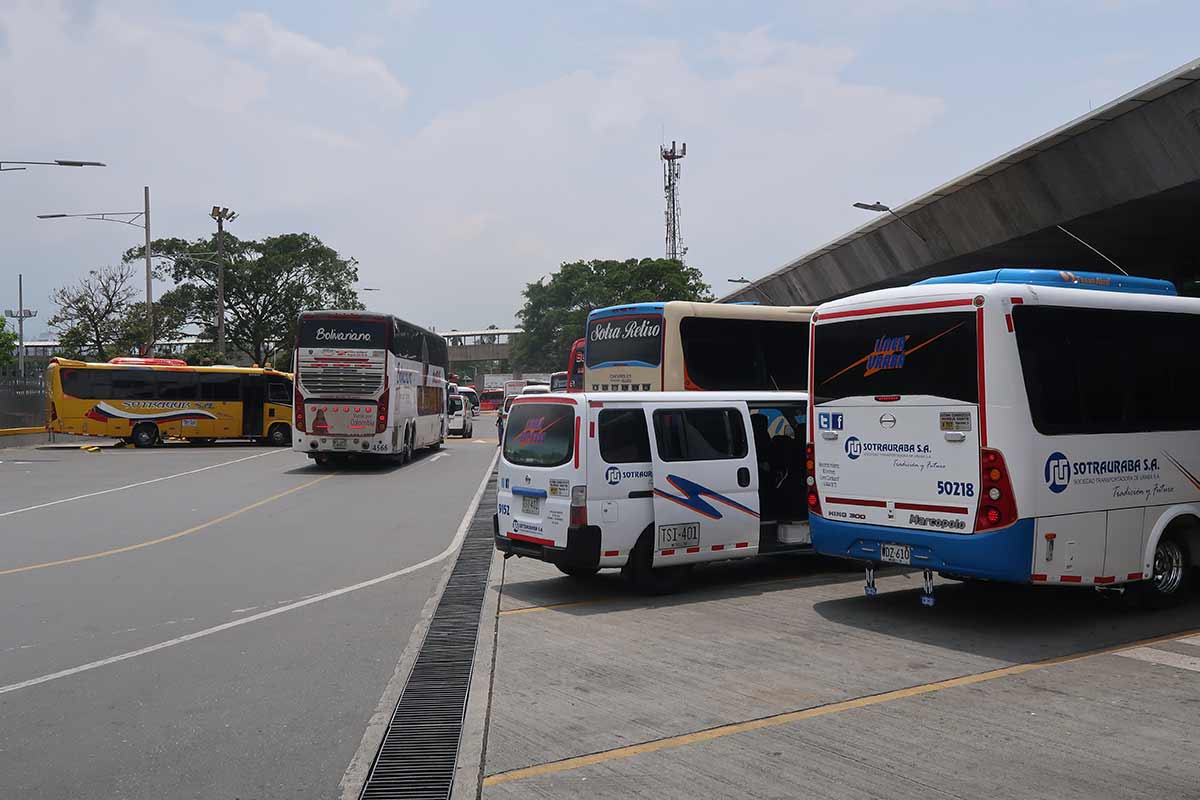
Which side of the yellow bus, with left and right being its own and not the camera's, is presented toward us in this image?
right

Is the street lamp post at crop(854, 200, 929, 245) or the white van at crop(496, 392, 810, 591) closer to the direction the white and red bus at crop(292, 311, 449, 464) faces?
the street lamp post

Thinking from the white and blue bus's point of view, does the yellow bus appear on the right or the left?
on its left

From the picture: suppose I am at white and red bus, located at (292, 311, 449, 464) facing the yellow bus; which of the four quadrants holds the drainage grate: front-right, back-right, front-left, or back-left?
back-left

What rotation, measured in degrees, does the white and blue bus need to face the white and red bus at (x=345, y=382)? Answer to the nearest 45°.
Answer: approximately 90° to its left

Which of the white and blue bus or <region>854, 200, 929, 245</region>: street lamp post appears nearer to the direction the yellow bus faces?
the street lamp post

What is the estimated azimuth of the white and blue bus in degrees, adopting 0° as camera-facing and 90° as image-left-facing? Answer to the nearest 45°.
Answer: approximately 225°

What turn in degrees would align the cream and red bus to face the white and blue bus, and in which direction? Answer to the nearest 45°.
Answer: approximately 135° to its right

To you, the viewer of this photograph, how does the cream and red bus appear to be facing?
facing away from the viewer and to the right of the viewer

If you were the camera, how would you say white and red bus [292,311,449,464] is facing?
facing away from the viewer and to the right of the viewer
